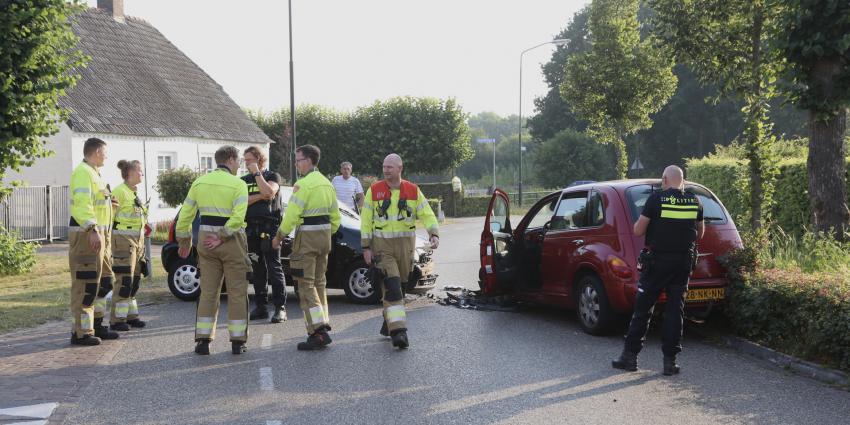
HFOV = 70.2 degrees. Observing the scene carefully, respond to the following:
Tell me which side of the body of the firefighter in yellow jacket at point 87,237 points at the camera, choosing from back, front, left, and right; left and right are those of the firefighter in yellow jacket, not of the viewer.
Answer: right

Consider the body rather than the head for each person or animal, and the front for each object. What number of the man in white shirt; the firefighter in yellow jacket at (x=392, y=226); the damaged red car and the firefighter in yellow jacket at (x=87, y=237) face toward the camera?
2

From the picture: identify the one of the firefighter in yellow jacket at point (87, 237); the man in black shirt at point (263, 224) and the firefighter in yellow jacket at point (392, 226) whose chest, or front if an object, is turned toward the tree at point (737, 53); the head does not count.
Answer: the firefighter in yellow jacket at point (87, 237)

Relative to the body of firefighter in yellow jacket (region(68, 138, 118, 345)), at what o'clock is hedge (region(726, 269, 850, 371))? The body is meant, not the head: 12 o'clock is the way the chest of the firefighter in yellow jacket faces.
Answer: The hedge is roughly at 1 o'clock from the firefighter in yellow jacket.

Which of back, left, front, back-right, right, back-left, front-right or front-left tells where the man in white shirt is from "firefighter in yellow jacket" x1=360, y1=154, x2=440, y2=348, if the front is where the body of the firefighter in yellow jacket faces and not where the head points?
back

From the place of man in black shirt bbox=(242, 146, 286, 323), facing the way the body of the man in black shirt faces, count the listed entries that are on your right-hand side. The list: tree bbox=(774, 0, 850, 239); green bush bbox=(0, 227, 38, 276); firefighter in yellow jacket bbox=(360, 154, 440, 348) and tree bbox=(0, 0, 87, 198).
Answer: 2

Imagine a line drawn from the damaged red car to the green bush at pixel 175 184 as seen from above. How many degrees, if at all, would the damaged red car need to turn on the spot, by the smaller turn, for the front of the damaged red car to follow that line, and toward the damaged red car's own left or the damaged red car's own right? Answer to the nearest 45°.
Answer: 0° — it already faces it

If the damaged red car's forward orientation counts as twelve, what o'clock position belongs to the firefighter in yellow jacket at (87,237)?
The firefighter in yellow jacket is roughly at 10 o'clock from the damaged red car.

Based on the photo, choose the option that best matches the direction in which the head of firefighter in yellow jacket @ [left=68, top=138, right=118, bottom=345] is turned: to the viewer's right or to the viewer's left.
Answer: to the viewer's right

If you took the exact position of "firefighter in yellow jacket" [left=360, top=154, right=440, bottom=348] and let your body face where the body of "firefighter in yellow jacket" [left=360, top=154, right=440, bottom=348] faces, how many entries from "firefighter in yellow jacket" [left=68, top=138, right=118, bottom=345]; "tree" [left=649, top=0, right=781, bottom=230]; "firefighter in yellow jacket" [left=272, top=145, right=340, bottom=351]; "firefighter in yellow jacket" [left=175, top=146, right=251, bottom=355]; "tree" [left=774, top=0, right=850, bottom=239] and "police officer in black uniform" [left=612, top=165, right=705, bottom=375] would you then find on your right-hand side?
3

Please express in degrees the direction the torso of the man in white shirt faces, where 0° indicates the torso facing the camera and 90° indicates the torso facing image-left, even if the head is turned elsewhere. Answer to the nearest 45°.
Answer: approximately 0°

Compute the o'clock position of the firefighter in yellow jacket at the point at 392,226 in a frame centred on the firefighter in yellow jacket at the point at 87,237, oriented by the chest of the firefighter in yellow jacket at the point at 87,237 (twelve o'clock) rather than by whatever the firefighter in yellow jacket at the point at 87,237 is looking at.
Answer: the firefighter in yellow jacket at the point at 392,226 is roughly at 1 o'clock from the firefighter in yellow jacket at the point at 87,237.

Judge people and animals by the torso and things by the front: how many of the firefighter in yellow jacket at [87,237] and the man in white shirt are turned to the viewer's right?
1

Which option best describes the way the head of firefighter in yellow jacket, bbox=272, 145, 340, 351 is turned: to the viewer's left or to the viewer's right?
to the viewer's left
